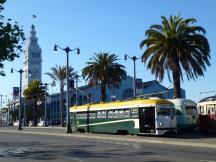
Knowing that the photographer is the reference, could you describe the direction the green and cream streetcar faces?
facing the viewer and to the right of the viewer

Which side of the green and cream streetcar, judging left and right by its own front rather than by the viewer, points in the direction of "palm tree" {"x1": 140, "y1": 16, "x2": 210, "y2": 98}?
left
